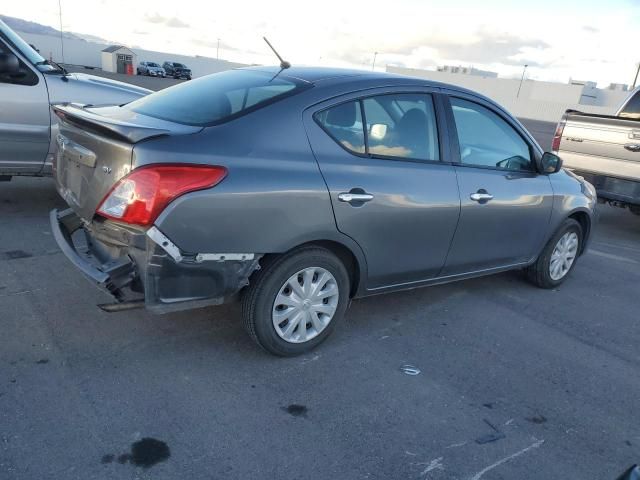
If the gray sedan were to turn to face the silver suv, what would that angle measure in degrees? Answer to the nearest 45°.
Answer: approximately 90° to its left

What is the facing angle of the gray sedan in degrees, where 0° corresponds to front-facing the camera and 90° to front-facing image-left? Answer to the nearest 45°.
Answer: approximately 225°

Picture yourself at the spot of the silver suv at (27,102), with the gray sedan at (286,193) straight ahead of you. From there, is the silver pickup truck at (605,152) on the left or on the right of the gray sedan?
left

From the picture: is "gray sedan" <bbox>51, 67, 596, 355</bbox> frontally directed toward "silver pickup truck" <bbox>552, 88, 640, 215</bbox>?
yes
